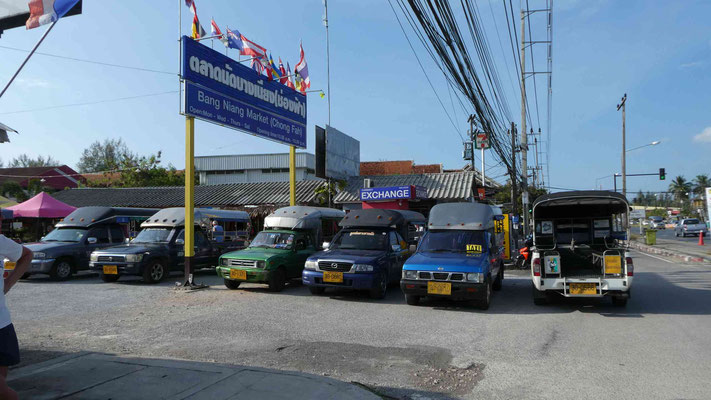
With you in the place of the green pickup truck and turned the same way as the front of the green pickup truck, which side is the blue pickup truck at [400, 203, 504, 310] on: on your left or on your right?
on your left

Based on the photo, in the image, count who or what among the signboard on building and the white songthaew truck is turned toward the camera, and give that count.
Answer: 1

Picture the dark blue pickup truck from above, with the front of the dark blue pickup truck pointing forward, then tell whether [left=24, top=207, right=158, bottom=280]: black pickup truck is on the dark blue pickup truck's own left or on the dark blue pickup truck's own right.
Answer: on the dark blue pickup truck's own right

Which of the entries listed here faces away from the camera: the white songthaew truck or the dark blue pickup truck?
the white songthaew truck

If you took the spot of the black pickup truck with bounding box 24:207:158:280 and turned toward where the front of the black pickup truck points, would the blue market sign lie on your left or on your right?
on your left

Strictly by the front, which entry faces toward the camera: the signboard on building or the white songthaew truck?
the signboard on building

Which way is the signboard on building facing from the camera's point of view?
toward the camera

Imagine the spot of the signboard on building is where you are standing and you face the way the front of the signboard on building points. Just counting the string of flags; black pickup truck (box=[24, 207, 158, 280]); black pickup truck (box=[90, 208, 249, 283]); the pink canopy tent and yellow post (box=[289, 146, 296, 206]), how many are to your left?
0

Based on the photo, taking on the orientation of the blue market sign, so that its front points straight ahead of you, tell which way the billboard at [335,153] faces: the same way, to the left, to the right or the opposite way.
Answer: the same way

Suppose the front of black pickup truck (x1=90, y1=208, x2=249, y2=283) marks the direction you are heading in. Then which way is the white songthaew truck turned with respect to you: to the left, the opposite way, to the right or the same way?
the opposite way

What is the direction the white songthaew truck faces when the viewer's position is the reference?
facing away from the viewer

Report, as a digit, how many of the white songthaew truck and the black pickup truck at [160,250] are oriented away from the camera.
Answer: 1

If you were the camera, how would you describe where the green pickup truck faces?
facing the viewer and to the left of the viewer

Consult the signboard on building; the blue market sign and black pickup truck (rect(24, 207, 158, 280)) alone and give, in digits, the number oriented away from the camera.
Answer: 0

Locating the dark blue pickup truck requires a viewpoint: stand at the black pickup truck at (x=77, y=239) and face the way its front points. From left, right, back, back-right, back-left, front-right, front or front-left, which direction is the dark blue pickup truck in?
left

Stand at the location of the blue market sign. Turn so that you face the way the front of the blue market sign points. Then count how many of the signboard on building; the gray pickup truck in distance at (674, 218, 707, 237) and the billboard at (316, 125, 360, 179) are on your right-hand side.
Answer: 0

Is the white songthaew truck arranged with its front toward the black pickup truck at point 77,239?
no

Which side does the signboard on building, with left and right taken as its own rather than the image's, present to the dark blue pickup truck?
front

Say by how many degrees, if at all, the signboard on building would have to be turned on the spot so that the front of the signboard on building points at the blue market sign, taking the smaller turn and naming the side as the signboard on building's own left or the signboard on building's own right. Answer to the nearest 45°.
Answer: approximately 45° to the signboard on building's own right
